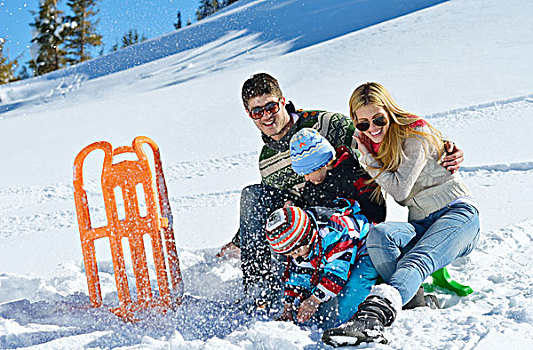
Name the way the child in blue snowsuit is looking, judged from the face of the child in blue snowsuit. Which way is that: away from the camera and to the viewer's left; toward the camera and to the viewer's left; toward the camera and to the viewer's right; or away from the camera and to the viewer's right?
toward the camera and to the viewer's left

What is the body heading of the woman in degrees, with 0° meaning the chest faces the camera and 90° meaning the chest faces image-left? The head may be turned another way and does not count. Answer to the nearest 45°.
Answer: approximately 45°

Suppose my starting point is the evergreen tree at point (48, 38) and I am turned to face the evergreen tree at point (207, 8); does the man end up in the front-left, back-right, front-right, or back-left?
back-right

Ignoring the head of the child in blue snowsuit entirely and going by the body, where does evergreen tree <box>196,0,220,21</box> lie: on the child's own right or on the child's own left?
on the child's own right

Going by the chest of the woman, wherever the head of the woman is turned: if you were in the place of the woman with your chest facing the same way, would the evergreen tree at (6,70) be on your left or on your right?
on your right

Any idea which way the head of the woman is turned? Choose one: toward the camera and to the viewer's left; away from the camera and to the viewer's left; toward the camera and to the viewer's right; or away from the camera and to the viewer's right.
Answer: toward the camera and to the viewer's left

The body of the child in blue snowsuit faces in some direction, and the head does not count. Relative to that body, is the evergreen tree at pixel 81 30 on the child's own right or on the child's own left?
on the child's own right

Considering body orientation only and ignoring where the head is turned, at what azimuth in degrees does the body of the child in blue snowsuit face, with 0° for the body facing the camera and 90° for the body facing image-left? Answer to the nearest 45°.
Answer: approximately 45°
